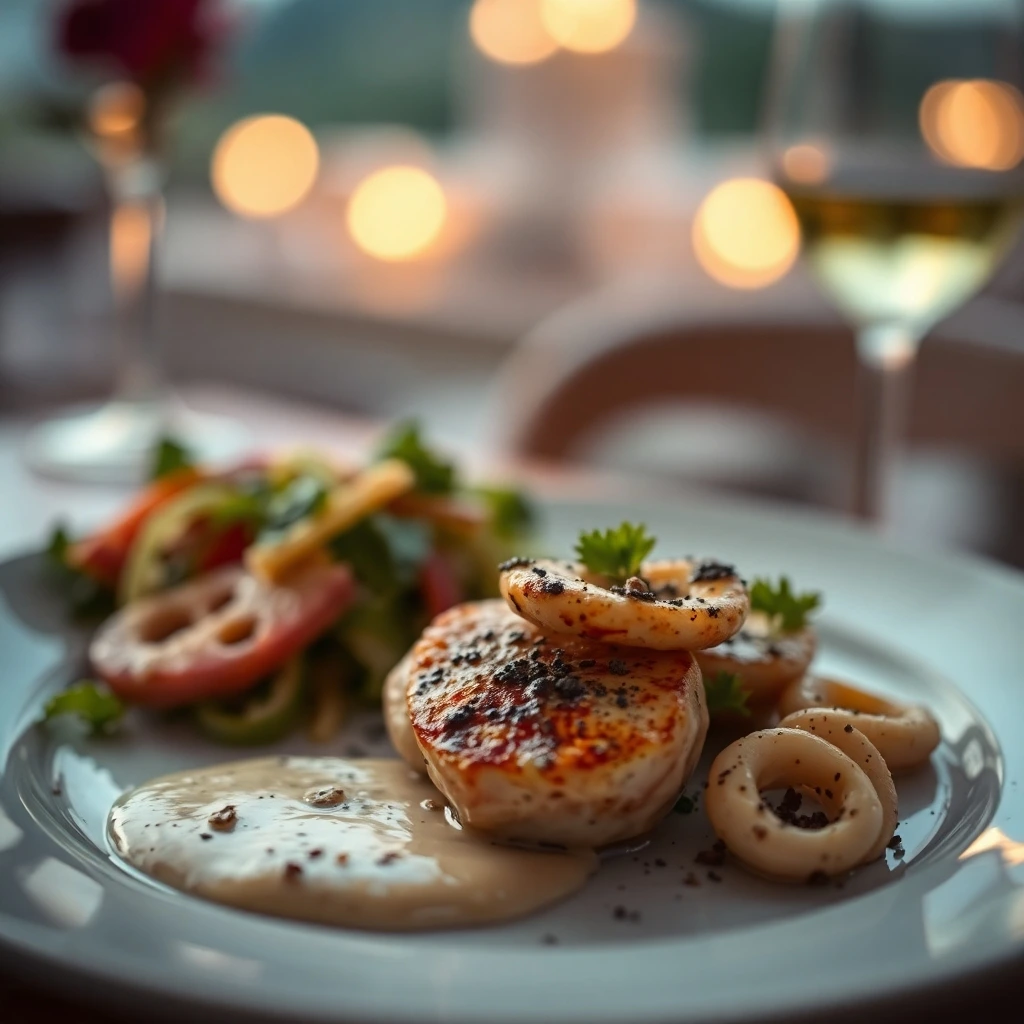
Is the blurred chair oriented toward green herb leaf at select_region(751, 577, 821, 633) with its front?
yes

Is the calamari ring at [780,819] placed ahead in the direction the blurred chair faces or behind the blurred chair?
ahead

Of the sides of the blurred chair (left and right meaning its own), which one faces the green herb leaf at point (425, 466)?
front

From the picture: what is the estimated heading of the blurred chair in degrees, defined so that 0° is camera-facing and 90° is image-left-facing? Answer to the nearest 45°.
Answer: approximately 0°

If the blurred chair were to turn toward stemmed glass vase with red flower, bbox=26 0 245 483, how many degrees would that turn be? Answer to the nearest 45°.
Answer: approximately 45° to its right

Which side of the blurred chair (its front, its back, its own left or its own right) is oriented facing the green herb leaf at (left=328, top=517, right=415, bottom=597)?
front

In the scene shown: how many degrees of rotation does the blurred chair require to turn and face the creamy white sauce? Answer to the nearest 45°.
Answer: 0° — it already faces it

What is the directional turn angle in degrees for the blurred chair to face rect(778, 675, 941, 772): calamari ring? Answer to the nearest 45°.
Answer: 0° — it already faces it
